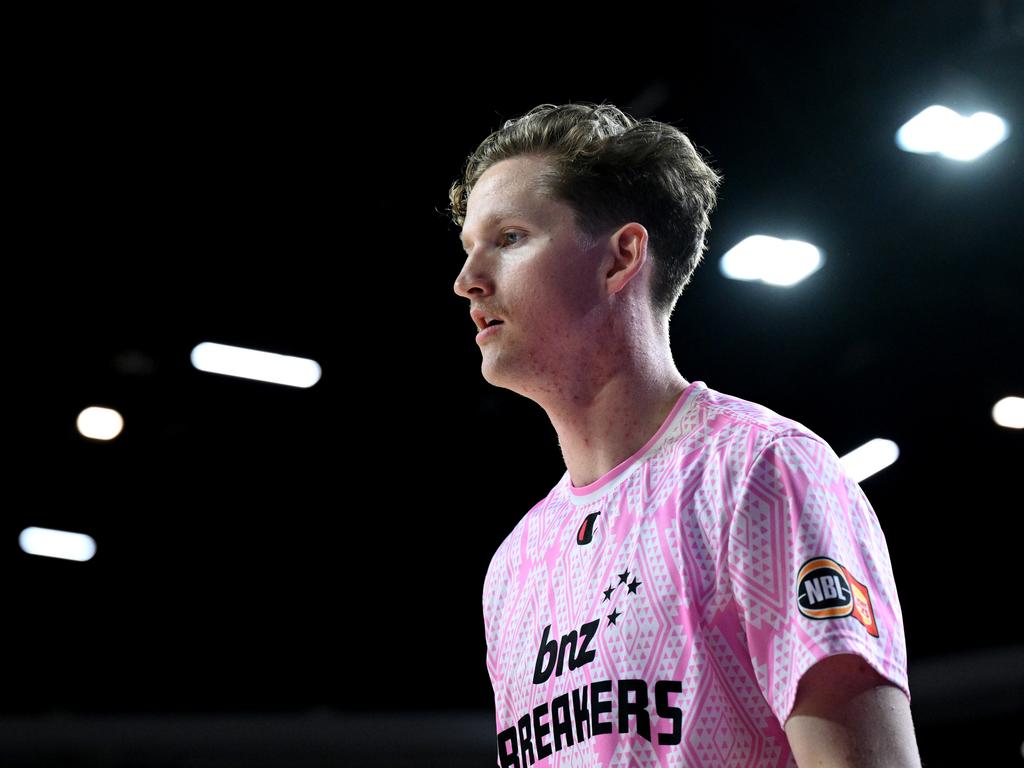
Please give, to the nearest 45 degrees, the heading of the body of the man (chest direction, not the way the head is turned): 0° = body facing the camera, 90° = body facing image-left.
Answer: approximately 45°

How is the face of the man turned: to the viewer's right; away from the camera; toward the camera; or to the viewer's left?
to the viewer's left
